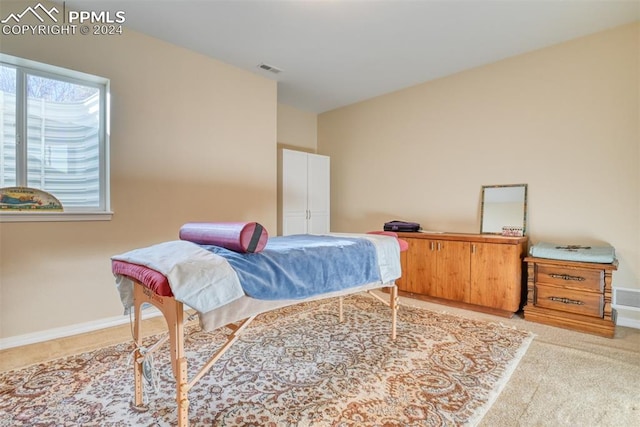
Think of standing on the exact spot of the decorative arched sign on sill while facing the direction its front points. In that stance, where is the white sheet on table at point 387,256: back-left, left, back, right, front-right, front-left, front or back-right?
front-left

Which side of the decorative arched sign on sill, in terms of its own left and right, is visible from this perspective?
front

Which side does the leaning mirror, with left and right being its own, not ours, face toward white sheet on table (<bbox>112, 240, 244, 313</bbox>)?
front

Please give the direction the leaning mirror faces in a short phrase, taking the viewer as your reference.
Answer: facing the viewer

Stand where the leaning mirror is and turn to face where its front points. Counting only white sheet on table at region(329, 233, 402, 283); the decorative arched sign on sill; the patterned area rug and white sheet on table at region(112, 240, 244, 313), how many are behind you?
0

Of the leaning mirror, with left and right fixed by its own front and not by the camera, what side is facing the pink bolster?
front

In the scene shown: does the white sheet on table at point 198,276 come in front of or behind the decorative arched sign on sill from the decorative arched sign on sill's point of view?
in front

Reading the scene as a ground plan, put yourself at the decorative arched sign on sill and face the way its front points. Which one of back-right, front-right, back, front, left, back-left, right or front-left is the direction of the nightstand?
front-left

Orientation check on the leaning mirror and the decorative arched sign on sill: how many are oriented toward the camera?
2

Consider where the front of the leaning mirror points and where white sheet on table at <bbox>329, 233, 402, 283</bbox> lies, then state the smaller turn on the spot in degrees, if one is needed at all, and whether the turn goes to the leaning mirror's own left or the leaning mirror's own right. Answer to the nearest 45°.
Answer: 0° — it already faces it

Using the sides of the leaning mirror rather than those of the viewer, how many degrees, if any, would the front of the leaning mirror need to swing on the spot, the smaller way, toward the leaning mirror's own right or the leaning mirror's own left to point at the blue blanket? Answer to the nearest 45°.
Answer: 0° — it already faces it

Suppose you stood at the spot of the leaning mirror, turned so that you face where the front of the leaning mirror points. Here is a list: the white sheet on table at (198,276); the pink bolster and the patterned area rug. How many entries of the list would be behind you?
0

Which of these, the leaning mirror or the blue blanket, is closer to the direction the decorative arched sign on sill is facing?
the blue blanket
